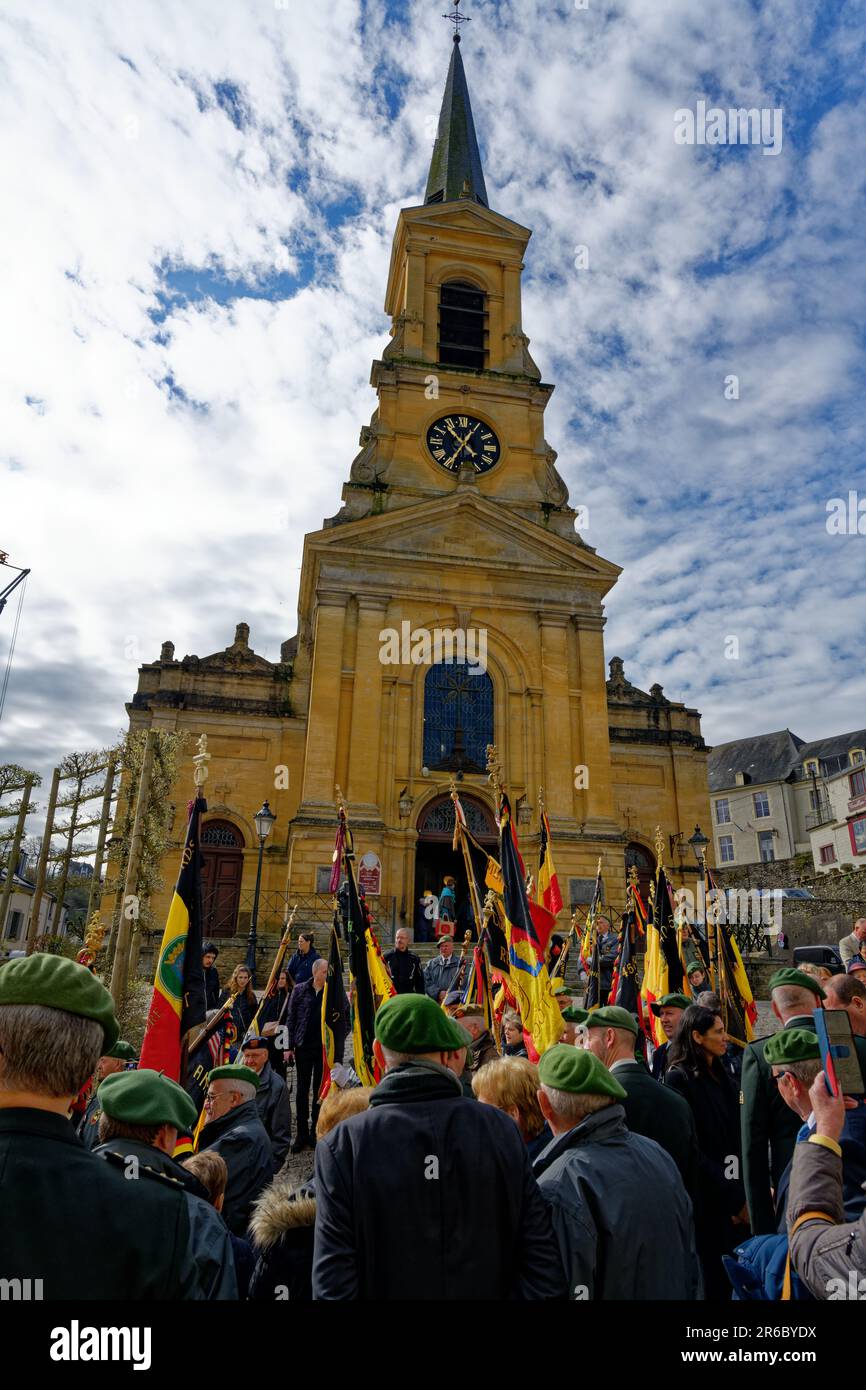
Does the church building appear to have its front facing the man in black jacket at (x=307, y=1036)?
yes

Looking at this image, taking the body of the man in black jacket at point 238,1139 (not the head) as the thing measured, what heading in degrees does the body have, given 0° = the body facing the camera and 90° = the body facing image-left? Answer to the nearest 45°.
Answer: approximately 90°

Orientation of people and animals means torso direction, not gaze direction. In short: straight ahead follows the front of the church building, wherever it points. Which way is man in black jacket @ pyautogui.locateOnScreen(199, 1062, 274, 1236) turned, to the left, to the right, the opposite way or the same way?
to the right

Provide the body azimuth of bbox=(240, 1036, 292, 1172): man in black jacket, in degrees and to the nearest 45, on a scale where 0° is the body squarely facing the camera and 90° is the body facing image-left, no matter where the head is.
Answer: approximately 45°

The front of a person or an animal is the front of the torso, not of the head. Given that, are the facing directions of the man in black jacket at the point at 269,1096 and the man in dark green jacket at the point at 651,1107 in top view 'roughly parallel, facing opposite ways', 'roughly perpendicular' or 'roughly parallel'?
roughly perpendicular

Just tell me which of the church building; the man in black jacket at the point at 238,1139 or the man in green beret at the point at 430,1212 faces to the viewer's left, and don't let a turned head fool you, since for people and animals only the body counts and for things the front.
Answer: the man in black jacket

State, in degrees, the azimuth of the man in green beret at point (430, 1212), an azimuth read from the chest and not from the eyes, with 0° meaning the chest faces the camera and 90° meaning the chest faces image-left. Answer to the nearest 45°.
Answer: approximately 180°

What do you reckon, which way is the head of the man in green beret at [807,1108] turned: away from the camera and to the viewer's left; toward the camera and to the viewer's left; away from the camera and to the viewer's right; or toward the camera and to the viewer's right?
away from the camera and to the viewer's left

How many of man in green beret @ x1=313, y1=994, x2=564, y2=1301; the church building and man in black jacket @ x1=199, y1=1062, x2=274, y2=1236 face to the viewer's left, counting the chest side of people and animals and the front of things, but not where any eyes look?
1

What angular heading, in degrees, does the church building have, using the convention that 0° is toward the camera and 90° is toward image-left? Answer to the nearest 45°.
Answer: approximately 0°

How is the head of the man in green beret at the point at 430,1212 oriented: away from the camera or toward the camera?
away from the camera

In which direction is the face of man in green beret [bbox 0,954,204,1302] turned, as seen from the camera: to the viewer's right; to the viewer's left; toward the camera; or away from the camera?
away from the camera

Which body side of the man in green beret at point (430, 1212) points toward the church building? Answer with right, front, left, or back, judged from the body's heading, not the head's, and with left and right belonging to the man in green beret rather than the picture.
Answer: front

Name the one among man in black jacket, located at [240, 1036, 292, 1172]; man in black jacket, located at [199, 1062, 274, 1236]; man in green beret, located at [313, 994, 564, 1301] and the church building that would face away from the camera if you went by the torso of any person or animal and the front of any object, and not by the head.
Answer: the man in green beret
